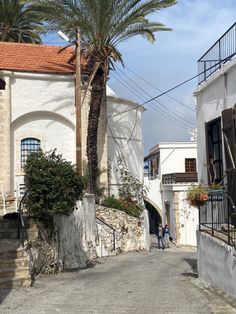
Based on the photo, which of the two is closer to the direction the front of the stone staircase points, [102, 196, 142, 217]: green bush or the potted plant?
the potted plant
